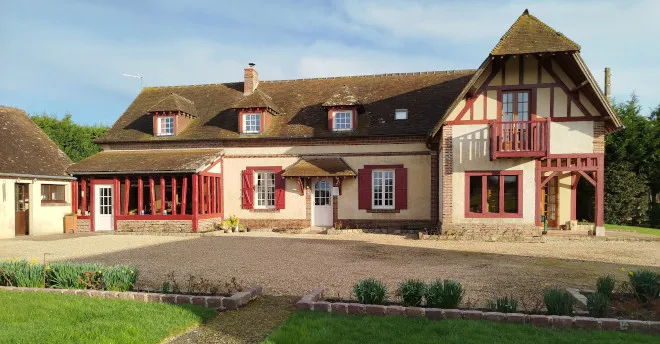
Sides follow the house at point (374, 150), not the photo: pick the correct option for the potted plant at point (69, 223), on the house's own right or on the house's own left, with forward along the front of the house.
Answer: on the house's own right

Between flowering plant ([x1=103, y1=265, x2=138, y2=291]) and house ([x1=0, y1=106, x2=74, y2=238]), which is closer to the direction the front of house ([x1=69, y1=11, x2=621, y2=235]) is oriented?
the flowering plant

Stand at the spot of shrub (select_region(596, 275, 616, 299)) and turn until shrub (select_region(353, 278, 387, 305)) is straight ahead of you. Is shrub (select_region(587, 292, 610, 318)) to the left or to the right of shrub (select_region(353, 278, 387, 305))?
left

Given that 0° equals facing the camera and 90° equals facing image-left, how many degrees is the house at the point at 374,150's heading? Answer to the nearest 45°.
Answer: approximately 0°

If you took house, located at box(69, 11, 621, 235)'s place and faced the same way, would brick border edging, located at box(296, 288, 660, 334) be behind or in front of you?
in front

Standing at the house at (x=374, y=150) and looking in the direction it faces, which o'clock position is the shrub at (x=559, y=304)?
The shrub is roughly at 12 o'clock from the house.

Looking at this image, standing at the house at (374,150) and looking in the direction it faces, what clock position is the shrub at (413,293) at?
The shrub is roughly at 12 o'clock from the house.

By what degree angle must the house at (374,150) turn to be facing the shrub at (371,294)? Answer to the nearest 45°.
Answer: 0° — it already faces it

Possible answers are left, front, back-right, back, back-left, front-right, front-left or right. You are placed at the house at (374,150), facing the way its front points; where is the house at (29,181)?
right

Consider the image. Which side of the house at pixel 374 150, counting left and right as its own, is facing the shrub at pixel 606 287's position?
front

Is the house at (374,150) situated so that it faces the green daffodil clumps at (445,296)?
yes

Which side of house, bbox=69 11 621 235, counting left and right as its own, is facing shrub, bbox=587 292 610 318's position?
front
